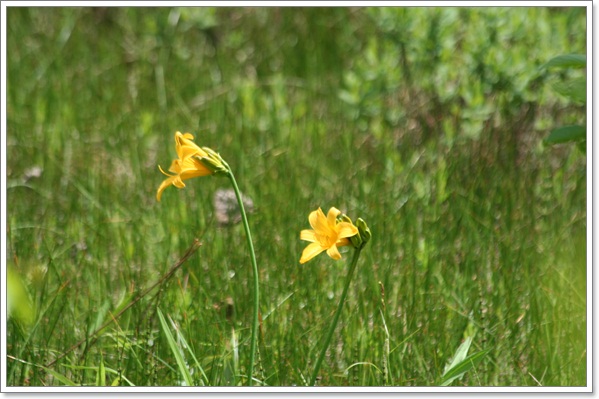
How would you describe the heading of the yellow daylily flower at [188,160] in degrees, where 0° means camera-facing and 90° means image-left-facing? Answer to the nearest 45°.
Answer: approximately 90°
